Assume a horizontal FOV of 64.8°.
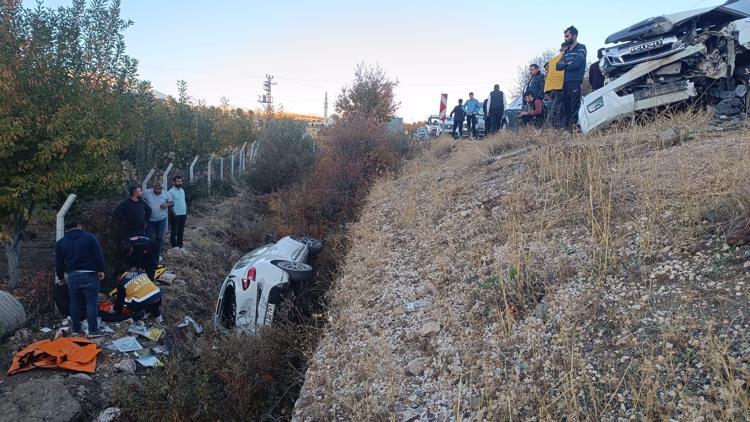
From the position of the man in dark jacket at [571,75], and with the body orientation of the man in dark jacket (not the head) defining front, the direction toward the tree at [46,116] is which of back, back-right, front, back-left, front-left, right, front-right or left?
front

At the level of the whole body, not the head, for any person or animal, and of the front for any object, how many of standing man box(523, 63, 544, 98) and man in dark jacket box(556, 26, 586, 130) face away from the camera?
0

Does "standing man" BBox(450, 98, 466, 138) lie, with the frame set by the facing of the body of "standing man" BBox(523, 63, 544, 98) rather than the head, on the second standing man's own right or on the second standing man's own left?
on the second standing man's own right

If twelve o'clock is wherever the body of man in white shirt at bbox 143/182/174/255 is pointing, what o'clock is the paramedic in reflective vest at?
The paramedic in reflective vest is roughly at 12 o'clock from the man in white shirt.

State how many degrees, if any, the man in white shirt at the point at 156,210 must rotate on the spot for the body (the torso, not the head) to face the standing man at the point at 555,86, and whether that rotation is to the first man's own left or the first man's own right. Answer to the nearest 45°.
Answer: approximately 90° to the first man's own left

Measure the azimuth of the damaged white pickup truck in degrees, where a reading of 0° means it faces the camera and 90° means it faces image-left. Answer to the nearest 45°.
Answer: approximately 45°

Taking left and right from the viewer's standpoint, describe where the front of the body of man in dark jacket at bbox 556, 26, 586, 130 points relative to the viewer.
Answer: facing the viewer and to the left of the viewer

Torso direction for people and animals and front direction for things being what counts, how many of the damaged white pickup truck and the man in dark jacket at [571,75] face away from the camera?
0

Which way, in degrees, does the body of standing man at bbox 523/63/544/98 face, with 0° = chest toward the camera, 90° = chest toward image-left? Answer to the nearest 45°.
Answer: approximately 45°

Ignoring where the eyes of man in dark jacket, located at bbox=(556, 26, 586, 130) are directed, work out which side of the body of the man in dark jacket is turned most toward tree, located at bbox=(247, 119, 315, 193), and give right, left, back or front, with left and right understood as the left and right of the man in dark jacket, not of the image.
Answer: right

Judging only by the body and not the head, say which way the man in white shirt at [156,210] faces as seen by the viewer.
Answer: toward the camera

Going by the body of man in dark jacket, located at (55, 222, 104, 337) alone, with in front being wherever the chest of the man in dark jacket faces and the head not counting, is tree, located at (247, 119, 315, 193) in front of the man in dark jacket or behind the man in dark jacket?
in front

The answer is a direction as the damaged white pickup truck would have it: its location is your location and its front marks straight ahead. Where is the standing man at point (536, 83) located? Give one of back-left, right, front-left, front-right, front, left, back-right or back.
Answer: right

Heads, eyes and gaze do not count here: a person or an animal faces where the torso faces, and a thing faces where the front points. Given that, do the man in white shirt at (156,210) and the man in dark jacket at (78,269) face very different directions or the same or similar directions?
very different directions

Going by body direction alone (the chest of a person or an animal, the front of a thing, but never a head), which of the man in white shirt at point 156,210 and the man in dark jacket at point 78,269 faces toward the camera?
the man in white shirt

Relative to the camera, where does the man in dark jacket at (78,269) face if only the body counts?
away from the camera

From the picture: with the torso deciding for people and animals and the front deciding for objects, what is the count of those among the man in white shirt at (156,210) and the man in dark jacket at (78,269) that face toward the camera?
1
